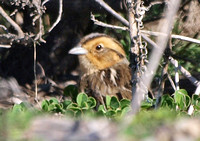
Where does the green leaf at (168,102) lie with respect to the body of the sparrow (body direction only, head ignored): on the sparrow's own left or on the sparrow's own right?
on the sparrow's own left

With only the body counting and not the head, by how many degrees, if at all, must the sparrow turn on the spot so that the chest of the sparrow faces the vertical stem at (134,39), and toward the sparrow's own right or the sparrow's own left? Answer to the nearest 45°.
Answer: approximately 90° to the sparrow's own left

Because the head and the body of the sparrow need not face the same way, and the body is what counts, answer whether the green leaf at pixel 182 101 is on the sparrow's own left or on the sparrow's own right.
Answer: on the sparrow's own left
